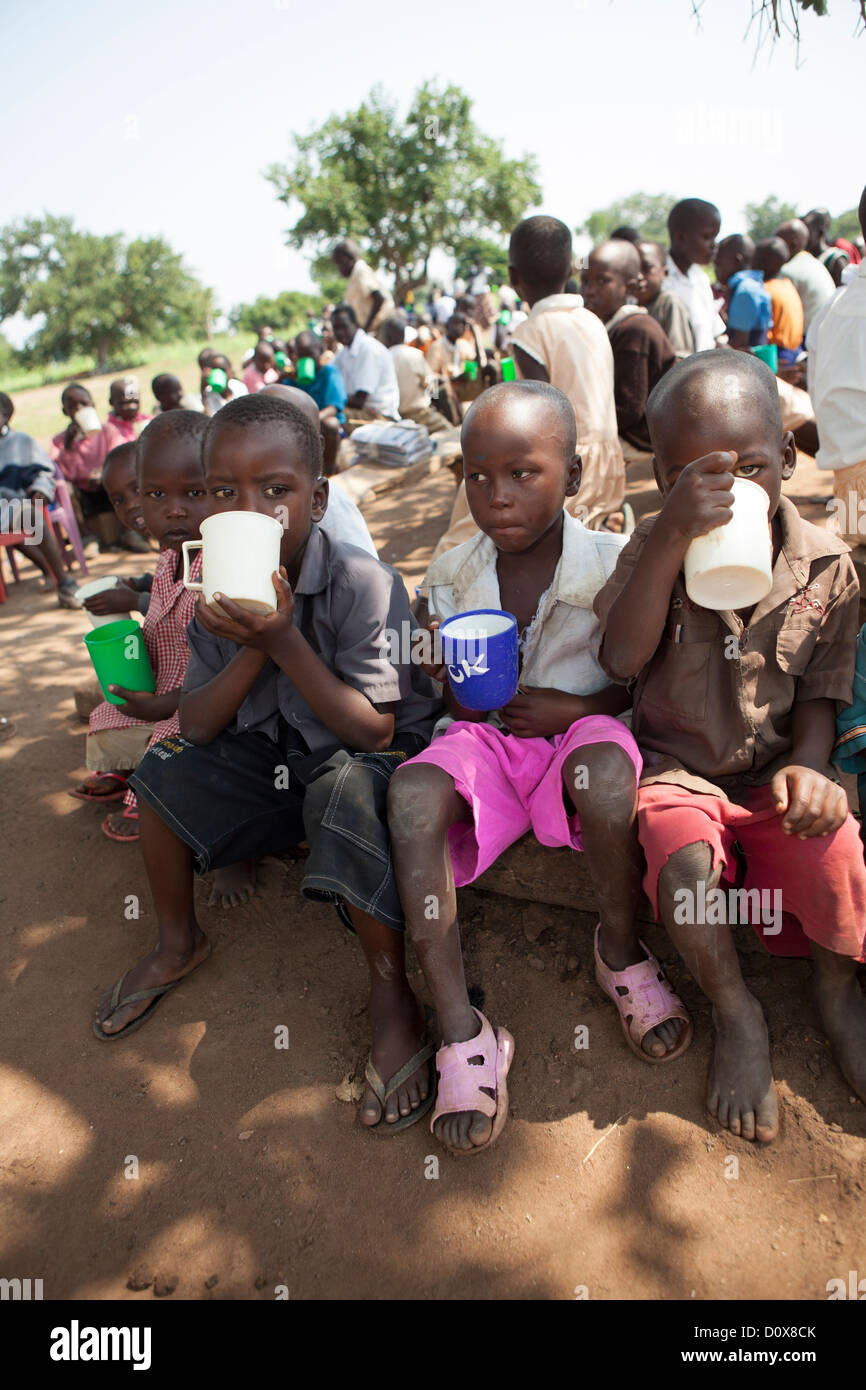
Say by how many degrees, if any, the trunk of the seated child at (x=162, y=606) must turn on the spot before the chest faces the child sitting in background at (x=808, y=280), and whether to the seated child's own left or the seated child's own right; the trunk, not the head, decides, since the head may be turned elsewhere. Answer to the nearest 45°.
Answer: approximately 180°

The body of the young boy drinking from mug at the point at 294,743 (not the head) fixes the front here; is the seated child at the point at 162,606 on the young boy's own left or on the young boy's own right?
on the young boy's own right

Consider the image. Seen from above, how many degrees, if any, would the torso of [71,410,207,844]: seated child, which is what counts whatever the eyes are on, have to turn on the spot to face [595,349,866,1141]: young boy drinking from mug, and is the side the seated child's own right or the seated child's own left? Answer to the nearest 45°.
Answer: approximately 90° to the seated child's own left

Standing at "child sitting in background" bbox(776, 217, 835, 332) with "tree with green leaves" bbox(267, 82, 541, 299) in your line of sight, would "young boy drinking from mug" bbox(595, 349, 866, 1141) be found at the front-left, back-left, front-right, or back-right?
back-left
